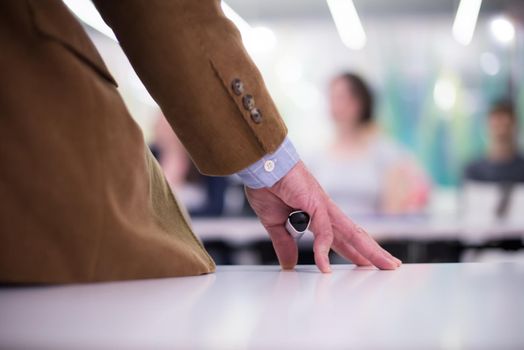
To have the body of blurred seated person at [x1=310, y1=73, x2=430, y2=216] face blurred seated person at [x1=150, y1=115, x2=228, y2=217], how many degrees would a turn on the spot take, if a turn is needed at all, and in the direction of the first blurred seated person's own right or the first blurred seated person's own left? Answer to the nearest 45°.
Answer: approximately 45° to the first blurred seated person's own right

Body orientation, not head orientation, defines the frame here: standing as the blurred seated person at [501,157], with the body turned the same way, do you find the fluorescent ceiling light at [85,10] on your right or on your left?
on your right

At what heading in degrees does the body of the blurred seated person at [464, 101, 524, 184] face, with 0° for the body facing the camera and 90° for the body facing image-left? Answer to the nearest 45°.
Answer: approximately 0°

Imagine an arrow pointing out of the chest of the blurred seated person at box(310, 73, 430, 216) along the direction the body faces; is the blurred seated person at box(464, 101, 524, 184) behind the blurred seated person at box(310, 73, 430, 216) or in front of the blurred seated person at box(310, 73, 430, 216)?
behind

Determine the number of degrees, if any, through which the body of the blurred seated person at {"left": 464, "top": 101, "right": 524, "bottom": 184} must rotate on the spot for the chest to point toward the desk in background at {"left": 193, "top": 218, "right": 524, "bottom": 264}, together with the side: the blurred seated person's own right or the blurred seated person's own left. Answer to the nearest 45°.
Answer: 0° — they already face it

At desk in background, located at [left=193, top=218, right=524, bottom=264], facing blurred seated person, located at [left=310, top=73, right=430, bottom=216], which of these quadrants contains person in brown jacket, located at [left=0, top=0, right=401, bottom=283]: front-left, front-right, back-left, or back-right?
back-left

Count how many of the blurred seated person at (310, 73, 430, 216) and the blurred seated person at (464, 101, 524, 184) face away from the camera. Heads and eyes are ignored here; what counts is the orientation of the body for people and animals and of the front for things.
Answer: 0

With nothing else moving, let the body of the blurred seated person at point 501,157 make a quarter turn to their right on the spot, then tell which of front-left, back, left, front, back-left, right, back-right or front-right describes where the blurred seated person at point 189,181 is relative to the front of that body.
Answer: front-left

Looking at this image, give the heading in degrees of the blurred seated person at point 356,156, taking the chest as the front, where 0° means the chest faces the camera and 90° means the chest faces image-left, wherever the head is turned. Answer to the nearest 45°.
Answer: approximately 45°
